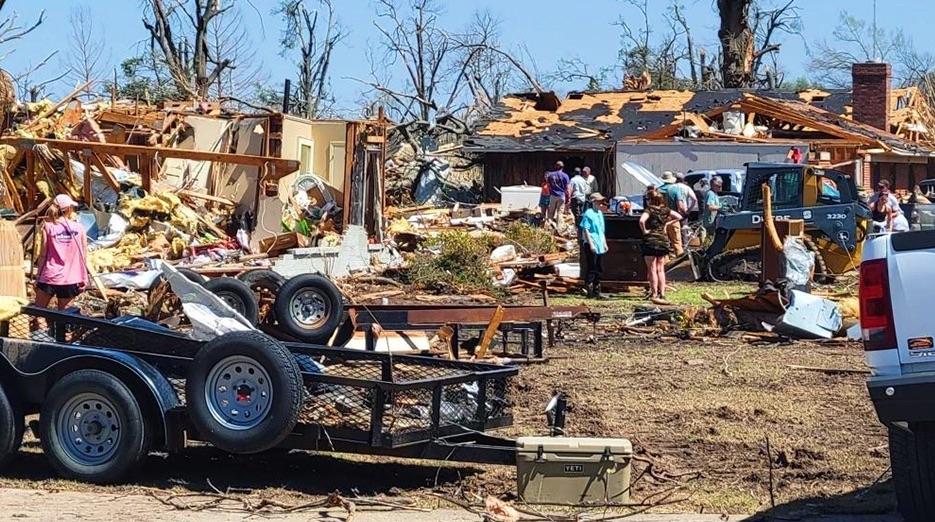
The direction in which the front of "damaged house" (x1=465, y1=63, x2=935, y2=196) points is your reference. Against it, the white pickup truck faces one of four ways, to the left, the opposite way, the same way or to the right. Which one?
the opposite way

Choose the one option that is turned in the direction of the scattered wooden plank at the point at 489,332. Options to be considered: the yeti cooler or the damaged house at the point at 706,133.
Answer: the damaged house

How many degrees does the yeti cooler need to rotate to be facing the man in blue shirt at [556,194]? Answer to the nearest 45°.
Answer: approximately 180°

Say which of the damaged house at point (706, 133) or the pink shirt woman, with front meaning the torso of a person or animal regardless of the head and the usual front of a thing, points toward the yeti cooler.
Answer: the damaged house

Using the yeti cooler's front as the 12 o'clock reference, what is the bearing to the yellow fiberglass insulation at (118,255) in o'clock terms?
The yellow fiberglass insulation is roughly at 5 o'clock from the yeti cooler.

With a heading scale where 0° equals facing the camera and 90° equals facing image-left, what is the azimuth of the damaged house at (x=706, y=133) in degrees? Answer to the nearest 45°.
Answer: approximately 0°

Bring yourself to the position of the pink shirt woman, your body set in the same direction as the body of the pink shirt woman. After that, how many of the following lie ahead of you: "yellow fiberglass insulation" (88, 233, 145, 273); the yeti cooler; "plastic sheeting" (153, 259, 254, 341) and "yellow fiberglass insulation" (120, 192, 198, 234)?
2

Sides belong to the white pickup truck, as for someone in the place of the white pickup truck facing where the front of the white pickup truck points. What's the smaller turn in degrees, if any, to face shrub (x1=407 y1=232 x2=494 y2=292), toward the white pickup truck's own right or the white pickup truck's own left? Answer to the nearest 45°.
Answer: approximately 45° to the white pickup truck's own left

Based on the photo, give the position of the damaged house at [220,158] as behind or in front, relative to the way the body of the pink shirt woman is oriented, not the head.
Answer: in front

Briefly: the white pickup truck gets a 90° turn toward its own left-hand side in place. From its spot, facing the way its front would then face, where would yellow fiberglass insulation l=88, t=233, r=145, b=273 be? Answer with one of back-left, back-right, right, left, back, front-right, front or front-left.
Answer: front-right

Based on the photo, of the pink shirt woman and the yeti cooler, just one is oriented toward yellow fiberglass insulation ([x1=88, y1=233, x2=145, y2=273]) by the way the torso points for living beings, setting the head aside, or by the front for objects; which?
the pink shirt woman

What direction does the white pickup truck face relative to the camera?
away from the camera

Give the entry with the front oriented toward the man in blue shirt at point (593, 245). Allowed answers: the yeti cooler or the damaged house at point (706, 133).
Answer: the damaged house

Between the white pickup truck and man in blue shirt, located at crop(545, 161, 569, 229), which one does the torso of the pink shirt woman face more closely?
the man in blue shirt

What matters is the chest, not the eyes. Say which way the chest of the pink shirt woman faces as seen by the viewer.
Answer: away from the camera

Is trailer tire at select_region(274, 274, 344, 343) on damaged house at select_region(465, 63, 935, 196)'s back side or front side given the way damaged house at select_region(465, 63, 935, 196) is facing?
on the front side
